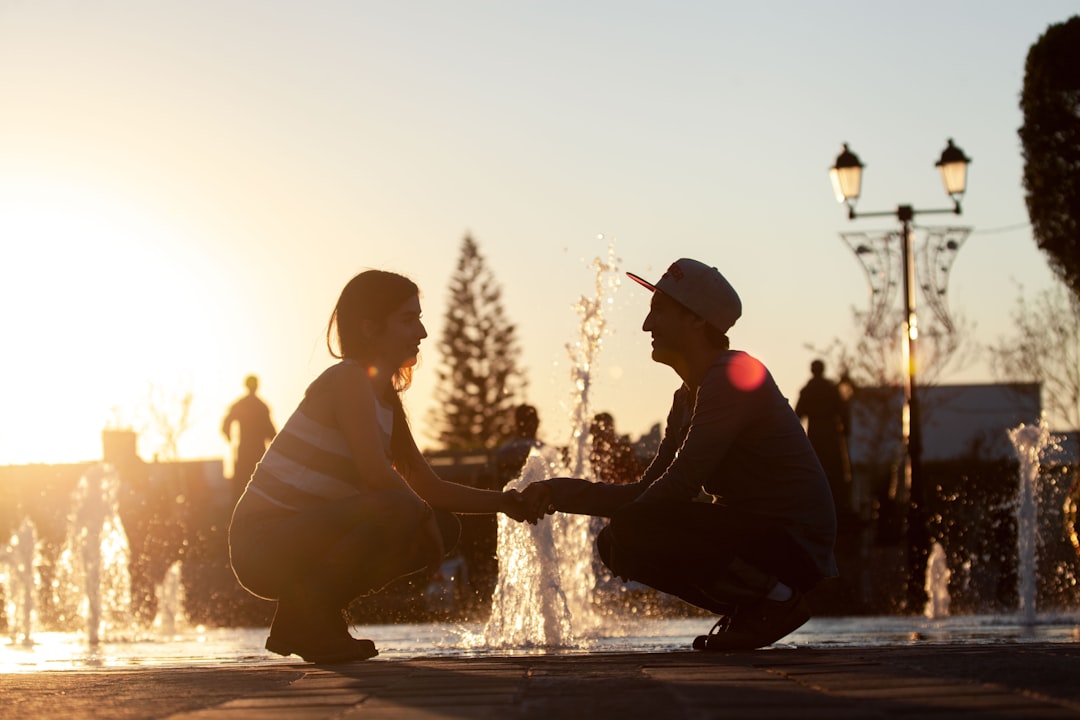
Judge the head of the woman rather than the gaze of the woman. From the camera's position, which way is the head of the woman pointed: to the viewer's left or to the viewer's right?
to the viewer's right

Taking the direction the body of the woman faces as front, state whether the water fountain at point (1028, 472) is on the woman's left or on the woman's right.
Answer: on the woman's left

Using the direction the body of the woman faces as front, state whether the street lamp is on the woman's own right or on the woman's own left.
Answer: on the woman's own left

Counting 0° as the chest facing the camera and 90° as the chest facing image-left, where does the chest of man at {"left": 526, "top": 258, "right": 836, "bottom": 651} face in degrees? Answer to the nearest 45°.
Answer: approximately 90°

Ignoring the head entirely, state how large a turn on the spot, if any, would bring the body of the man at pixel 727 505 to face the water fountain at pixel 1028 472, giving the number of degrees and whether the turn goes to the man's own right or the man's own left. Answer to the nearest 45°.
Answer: approximately 90° to the man's own right

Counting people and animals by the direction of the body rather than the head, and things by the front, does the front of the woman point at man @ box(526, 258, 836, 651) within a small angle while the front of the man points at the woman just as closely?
yes

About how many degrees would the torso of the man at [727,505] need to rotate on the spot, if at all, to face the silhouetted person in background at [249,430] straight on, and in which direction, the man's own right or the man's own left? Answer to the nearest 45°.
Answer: approximately 90° to the man's own right

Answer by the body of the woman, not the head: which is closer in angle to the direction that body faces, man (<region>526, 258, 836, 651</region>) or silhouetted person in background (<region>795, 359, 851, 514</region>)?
the man

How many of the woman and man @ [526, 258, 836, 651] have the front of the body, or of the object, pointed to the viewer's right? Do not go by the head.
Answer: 1

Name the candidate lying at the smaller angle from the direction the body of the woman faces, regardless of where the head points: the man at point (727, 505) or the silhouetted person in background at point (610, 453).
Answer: the man

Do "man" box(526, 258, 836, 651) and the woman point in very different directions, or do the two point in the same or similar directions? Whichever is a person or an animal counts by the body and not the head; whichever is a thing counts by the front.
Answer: very different directions

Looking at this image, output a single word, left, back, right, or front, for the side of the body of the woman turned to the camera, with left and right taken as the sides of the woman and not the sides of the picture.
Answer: right

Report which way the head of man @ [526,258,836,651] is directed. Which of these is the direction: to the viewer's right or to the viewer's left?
to the viewer's left
